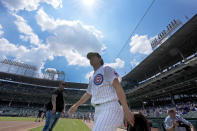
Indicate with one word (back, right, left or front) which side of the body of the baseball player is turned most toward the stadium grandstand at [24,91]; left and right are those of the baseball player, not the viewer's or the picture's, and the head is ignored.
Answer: right

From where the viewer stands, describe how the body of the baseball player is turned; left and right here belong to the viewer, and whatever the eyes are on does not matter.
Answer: facing the viewer and to the left of the viewer

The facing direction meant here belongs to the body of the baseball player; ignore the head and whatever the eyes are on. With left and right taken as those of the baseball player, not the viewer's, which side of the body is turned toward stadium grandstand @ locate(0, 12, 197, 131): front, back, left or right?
back

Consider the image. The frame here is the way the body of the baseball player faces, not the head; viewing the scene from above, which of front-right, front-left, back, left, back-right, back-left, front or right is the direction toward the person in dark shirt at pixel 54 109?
right
